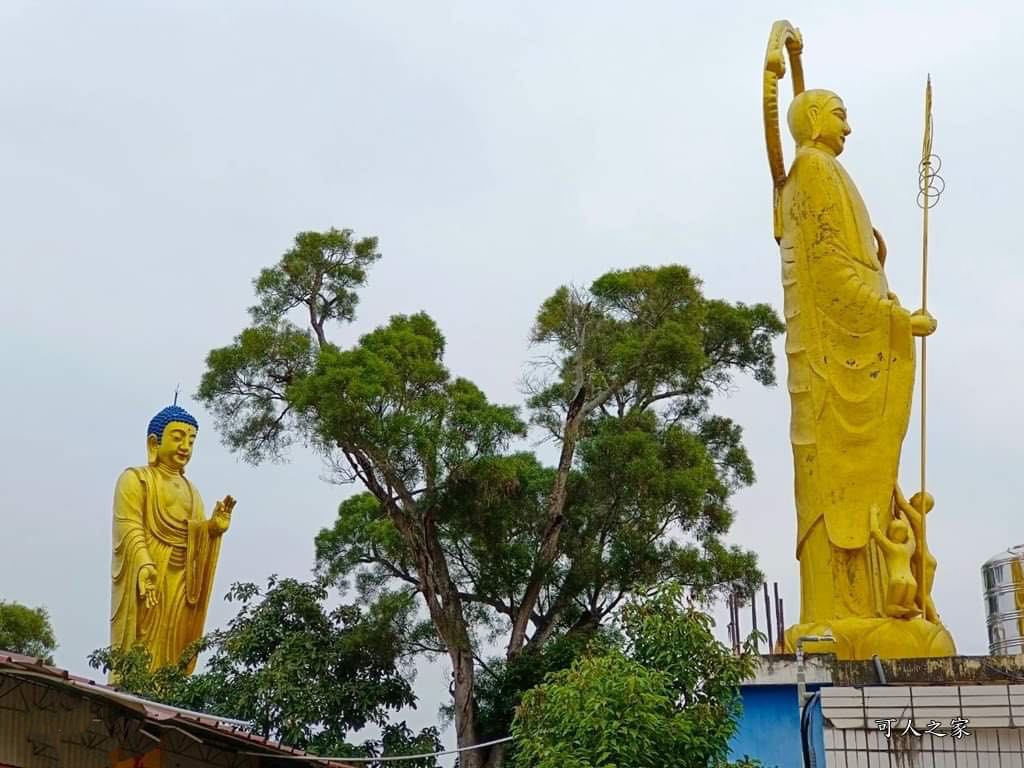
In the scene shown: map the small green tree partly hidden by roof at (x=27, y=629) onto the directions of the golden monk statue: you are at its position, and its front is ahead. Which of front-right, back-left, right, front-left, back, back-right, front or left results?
back-left

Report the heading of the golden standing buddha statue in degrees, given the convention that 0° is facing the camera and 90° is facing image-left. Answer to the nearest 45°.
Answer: approximately 315°

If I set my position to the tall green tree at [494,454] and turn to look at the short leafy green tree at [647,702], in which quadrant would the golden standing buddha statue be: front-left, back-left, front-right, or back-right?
back-right

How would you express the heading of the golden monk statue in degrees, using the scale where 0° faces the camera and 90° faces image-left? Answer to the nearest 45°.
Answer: approximately 270°

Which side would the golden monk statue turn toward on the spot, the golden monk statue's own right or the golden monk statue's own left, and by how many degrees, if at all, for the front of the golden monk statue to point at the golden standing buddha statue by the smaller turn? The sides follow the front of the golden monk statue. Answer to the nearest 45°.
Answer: approximately 135° to the golden monk statue's own left
